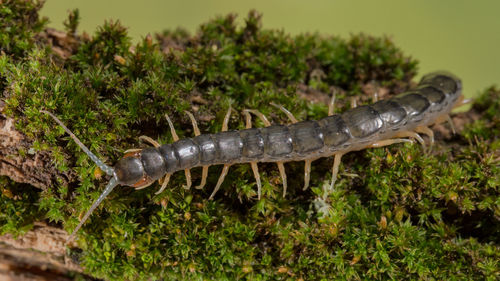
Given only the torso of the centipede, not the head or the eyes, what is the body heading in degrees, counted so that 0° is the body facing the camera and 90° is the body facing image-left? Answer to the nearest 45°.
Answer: approximately 90°
